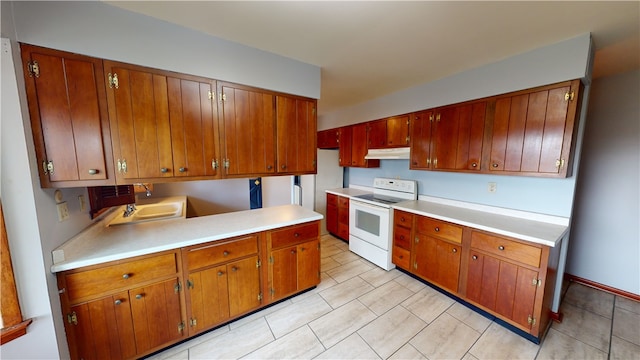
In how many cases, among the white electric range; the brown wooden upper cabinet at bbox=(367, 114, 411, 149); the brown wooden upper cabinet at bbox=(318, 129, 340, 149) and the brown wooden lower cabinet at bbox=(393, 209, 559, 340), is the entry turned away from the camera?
0

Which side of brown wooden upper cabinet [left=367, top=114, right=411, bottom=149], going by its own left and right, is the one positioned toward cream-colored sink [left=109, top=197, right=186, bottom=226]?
front

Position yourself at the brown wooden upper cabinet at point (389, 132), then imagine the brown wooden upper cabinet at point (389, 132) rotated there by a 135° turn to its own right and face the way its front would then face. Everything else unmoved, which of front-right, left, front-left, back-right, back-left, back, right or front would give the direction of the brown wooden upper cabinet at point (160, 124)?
back-left

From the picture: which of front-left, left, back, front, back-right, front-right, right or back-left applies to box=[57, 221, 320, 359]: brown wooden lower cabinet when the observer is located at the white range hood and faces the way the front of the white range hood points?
front

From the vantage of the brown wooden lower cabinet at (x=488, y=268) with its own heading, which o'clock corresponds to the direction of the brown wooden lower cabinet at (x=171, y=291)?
the brown wooden lower cabinet at (x=171, y=291) is roughly at 12 o'clock from the brown wooden lower cabinet at (x=488, y=268).

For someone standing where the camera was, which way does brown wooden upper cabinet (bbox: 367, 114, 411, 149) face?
facing the viewer and to the left of the viewer

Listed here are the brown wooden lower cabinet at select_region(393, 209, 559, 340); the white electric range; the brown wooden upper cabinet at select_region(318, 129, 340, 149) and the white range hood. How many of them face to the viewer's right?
0

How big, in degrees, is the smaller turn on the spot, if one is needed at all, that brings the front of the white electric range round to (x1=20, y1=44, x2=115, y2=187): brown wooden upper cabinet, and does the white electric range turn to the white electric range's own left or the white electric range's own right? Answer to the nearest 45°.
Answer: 0° — it already faces it

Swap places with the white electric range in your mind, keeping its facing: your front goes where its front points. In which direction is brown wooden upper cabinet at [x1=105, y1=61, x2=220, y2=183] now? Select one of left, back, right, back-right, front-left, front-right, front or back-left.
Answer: front

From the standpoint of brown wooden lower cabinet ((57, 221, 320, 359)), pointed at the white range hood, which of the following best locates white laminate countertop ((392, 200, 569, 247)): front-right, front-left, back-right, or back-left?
front-right

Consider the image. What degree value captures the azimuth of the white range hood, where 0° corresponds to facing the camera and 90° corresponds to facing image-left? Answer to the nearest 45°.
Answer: approximately 45°
